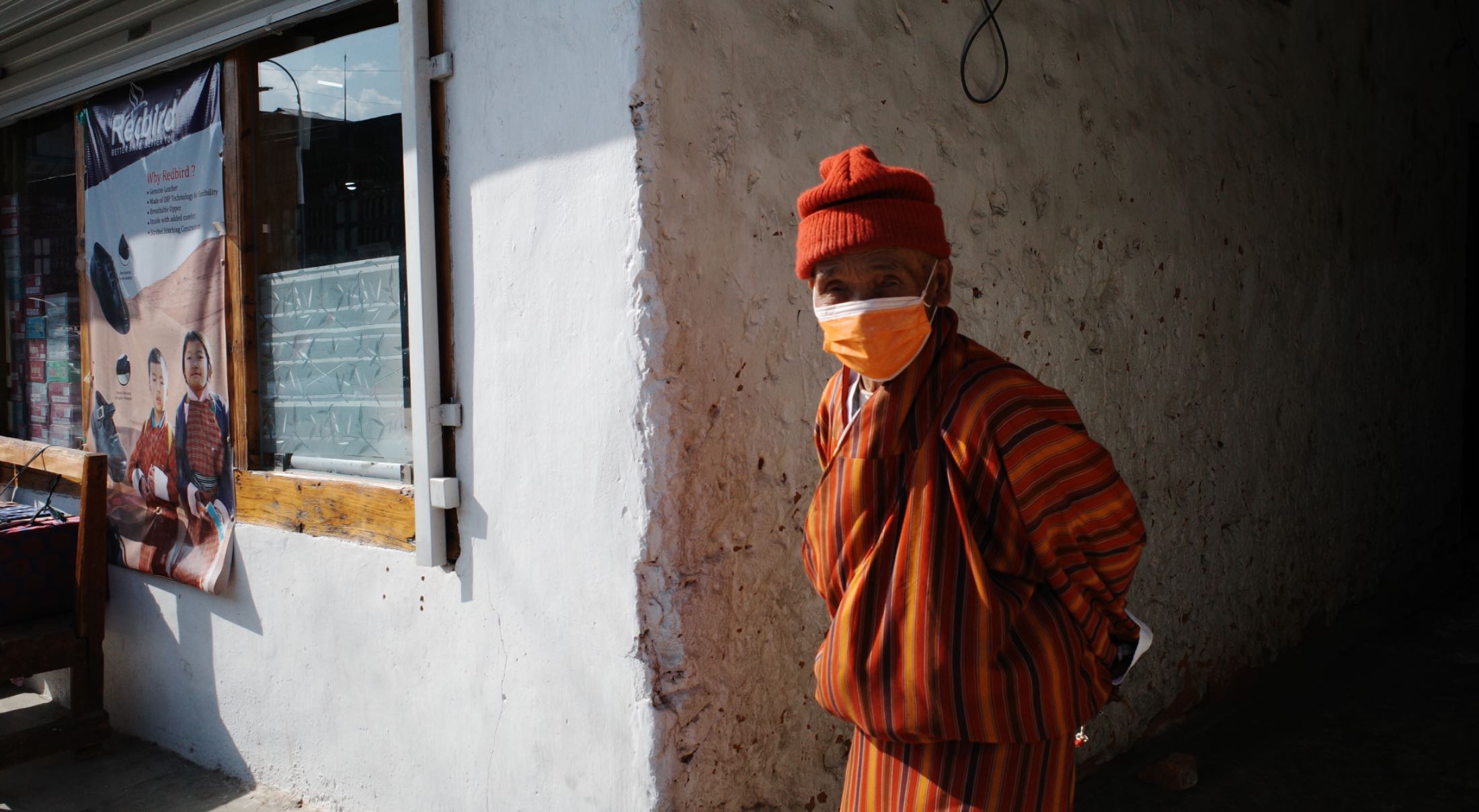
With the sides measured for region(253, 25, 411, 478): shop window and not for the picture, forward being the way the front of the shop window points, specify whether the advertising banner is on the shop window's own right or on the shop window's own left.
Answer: on the shop window's own right

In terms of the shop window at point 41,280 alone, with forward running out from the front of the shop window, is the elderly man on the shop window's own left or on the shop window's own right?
on the shop window's own left

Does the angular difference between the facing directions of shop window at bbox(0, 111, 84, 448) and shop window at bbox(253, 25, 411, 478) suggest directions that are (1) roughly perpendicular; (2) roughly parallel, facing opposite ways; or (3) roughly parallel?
roughly parallel

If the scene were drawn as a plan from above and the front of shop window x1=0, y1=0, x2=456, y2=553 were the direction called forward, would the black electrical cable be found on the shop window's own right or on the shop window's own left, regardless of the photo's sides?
on the shop window's own left

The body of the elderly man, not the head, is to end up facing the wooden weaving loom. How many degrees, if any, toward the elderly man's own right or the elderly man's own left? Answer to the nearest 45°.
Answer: approximately 90° to the elderly man's own right

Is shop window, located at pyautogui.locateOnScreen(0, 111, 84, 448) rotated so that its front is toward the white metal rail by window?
no
